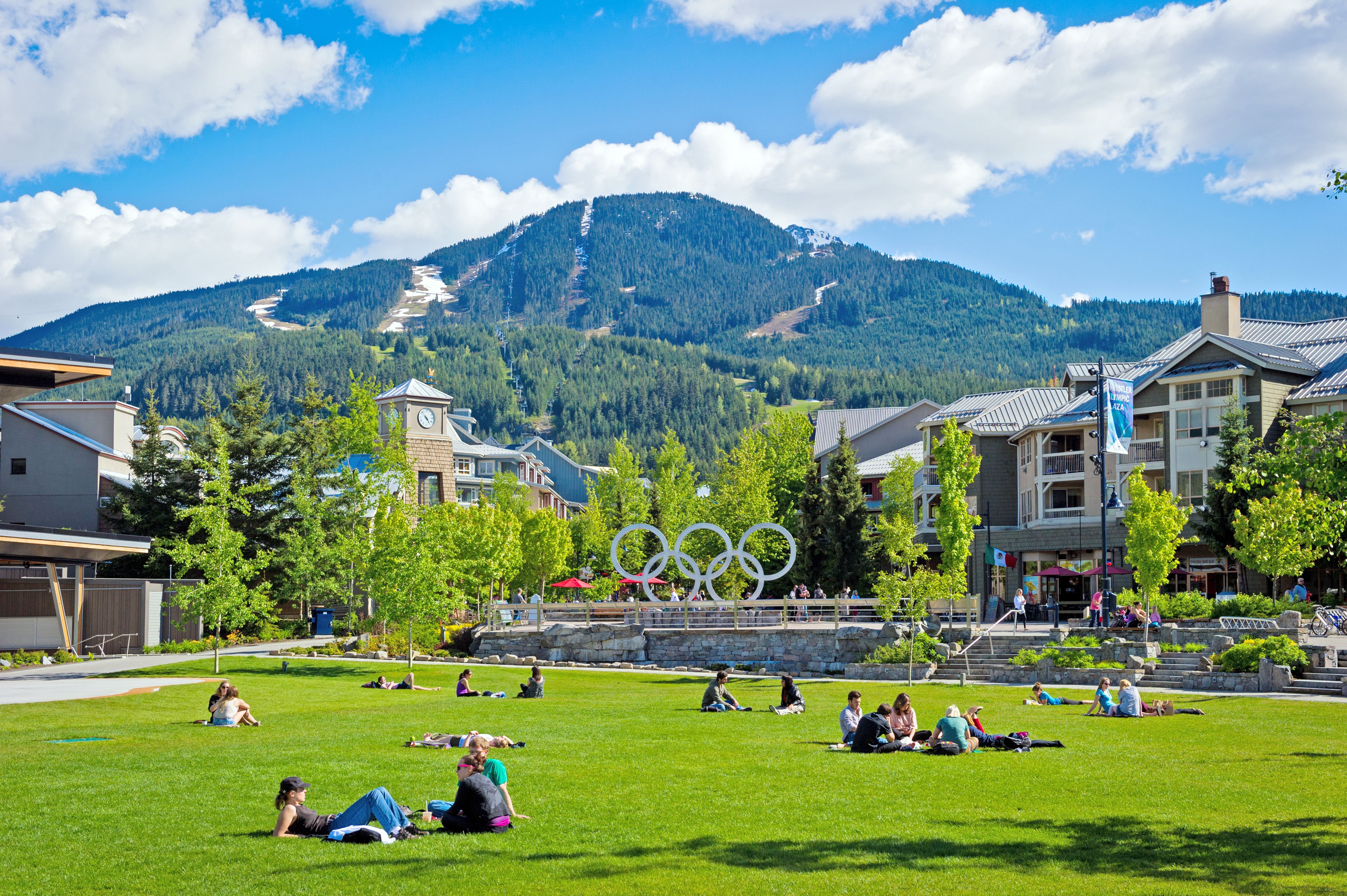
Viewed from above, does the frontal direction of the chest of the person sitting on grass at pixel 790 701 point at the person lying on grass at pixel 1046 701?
no

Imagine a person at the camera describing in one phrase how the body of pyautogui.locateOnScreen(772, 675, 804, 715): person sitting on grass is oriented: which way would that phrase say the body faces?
to the viewer's left

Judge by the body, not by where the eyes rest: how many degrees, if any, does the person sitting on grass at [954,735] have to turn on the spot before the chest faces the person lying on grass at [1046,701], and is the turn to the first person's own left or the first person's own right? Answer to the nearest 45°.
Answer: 0° — they already face them

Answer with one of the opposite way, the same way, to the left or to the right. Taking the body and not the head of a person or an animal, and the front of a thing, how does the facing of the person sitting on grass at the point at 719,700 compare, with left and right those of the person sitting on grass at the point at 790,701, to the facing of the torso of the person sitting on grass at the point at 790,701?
the opposite way

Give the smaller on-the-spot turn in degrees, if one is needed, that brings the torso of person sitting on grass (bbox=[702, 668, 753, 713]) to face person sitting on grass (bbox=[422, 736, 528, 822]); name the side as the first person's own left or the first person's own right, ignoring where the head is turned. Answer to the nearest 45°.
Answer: approximately 90° to the first person's own right

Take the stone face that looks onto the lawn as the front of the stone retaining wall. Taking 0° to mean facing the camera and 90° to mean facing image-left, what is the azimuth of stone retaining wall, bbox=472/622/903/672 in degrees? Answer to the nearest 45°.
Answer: approximately 0°

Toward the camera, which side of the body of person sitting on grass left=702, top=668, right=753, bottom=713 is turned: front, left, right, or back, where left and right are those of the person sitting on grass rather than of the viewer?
right

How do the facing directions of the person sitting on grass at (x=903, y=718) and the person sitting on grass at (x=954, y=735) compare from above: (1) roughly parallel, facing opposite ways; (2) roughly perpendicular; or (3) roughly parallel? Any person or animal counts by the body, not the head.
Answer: roughly parallel, facing opposite ways

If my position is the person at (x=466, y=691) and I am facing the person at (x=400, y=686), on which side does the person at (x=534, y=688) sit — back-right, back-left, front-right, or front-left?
back-right

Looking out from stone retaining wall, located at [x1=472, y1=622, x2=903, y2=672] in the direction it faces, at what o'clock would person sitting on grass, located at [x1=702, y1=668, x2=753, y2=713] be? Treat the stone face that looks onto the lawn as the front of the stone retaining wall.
The person sitting on grass is roughly at 12 o'clock from the stone retaining wall.

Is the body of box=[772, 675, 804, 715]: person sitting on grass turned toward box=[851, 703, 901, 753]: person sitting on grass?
no

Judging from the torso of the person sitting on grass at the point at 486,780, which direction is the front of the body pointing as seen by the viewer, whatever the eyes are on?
to the viewer's left

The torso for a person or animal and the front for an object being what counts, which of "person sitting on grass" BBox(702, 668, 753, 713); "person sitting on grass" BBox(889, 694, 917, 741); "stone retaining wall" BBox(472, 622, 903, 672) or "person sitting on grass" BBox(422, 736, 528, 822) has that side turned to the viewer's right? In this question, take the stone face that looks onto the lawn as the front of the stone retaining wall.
"person sitting on grass" BBox(702, 668, 753, 713)

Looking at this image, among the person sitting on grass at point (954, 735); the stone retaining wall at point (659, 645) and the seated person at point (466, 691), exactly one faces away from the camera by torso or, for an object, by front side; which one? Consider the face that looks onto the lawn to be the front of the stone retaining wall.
the person sitting on grass

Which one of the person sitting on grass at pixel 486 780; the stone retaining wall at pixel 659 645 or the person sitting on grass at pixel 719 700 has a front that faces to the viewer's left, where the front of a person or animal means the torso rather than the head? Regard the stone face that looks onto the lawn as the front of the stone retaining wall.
the person sitting on grass at pixel 486 780

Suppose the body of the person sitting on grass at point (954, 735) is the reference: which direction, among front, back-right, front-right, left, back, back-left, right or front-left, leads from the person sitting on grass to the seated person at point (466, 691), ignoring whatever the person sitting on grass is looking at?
front-left

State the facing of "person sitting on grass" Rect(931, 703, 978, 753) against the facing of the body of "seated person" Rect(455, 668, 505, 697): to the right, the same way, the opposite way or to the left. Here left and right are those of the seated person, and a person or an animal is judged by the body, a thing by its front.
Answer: to the left
